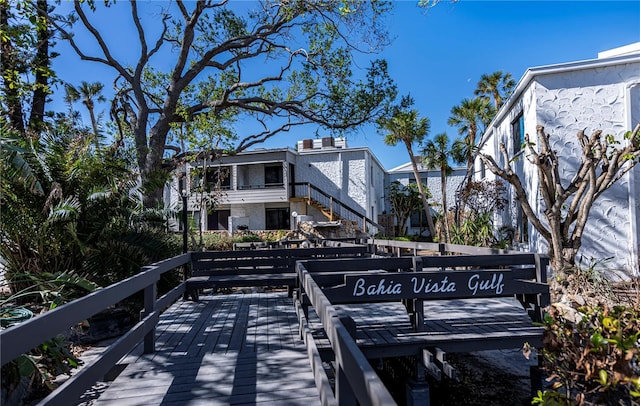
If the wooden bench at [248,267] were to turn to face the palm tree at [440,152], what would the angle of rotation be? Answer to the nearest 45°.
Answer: approximately 135° to its left

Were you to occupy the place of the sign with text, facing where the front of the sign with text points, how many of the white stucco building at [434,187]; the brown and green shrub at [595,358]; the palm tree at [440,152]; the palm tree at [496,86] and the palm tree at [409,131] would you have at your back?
4

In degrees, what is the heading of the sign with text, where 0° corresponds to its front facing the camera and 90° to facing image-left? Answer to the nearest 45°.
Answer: approximately 0°

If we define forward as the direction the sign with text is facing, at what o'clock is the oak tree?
The oak tree is roughly at 5 o'clock from the sign with text.

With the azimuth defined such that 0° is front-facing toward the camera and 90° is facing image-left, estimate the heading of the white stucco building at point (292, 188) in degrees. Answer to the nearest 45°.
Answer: approximately 0°

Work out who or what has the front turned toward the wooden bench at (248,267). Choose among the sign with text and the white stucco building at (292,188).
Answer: the white stucco building

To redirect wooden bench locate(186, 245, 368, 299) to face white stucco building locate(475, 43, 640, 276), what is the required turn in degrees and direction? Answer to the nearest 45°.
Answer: approximately 90° to its left

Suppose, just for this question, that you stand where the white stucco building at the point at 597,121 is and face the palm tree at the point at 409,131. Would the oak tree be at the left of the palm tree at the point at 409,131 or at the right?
left

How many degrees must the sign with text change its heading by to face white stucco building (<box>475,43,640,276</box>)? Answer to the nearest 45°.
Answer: approximately 135° to its left

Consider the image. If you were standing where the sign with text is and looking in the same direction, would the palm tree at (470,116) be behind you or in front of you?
behind

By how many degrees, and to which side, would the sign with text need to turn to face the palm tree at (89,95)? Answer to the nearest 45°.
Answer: approximately 135° to its right

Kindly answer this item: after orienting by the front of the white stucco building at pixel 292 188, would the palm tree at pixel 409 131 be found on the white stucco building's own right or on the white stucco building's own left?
on the white stucco building's own left
